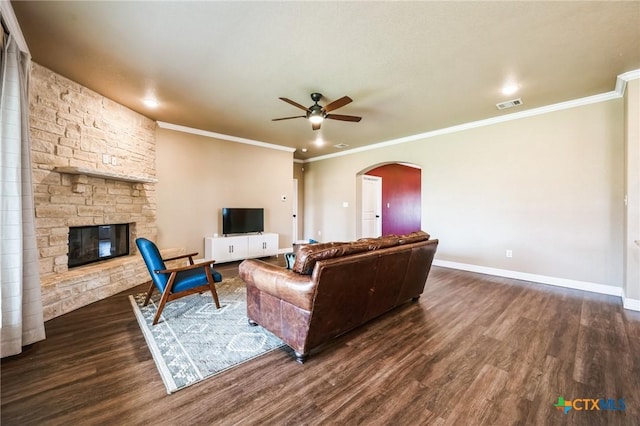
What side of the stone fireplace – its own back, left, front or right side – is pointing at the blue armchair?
front

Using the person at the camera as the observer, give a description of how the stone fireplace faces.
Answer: facing the viewer and to the right of the viewer

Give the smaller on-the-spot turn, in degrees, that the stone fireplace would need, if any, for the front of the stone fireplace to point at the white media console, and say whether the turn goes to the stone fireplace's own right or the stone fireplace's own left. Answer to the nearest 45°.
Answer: approximately 45° to the stone fireplace's own left

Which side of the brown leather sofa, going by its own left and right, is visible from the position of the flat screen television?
front

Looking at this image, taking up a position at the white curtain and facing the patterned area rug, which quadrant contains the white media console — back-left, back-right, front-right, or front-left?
front-left

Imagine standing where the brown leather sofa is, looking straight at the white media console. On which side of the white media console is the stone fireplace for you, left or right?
left

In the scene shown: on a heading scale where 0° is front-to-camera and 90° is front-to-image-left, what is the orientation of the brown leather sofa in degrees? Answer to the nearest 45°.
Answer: approximately 135°

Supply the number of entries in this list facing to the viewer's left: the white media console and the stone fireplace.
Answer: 0

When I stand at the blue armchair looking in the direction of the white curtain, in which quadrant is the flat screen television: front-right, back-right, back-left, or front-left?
back-right

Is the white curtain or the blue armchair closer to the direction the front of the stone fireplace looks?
the blue armchair

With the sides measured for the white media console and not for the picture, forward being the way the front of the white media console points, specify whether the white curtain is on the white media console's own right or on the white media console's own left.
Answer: on the white media console's own right

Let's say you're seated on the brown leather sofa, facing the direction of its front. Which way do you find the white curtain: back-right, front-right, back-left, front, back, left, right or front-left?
front-left

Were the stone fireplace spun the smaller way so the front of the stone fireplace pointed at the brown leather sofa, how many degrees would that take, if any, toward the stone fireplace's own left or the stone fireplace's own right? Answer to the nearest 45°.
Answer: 0° — it already faces it

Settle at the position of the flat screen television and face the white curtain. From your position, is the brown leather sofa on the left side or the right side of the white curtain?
left

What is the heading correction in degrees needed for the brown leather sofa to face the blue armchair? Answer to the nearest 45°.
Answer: approximately 45° to its left

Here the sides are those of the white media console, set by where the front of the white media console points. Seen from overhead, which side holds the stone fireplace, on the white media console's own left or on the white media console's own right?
on the white media console's own right
